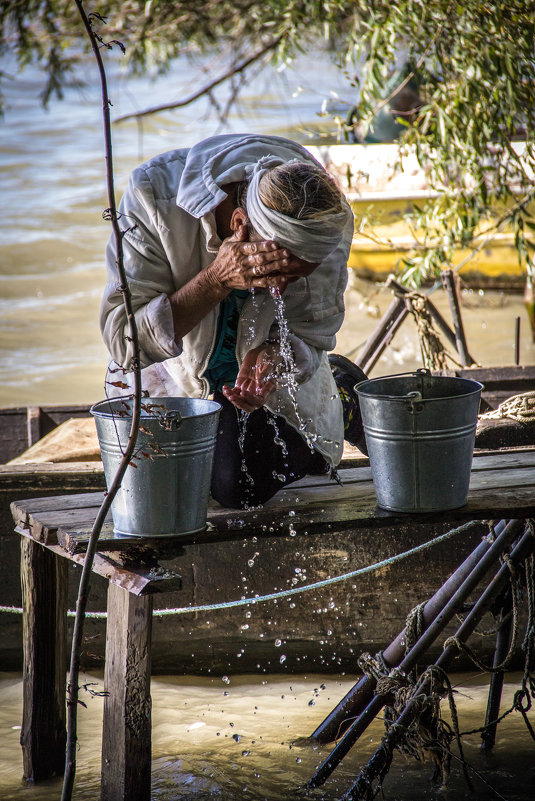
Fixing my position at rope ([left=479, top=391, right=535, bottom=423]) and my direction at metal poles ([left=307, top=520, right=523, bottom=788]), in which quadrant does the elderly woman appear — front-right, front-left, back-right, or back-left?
front-right

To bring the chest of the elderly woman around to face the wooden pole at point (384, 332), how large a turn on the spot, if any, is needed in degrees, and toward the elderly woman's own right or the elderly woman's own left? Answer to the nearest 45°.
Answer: approximately 135° to the elderly woman's own left

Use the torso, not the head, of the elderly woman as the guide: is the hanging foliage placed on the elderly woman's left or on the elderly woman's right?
on the elderly woman's left
